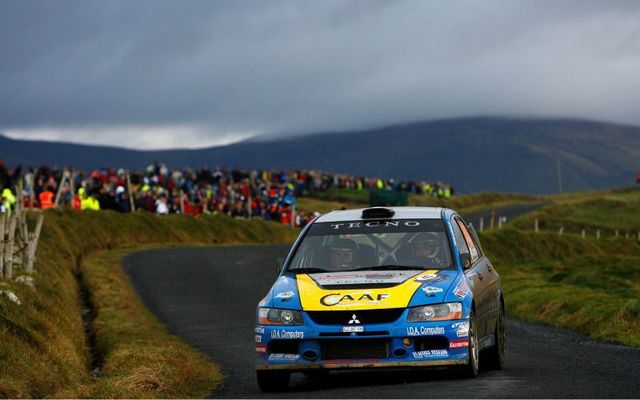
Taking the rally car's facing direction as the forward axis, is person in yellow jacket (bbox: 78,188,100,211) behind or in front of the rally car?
behind

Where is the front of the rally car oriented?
toward the camera

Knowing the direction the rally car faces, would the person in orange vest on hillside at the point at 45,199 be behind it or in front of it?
behind
